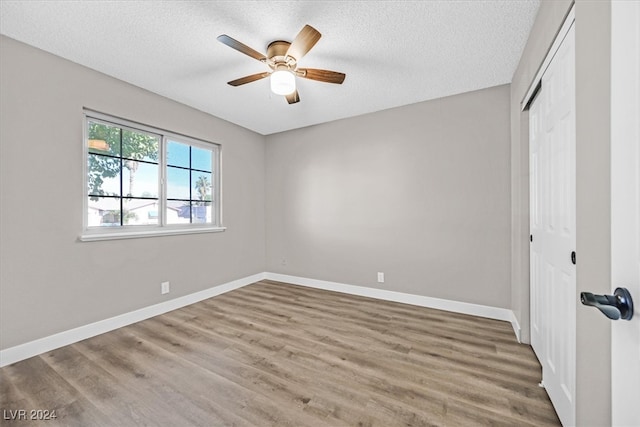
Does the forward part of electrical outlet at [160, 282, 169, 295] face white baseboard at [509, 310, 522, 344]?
yes

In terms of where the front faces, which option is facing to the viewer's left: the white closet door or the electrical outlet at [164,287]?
the white closet door

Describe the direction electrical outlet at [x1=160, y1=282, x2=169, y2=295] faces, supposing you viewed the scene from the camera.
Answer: facing the viewer and to the right of the viewer

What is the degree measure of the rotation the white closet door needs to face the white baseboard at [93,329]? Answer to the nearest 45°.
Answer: approximately 45° to its left

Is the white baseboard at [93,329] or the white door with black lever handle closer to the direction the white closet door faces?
the white baseboard

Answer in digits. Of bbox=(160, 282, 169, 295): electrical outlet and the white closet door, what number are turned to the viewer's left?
1

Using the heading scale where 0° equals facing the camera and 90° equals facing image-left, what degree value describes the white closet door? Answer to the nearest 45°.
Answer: approximately 90°

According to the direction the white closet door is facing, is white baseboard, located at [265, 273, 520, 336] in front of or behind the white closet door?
in front

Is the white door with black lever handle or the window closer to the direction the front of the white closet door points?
the window

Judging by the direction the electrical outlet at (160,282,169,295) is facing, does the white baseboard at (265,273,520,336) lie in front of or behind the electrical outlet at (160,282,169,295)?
in front

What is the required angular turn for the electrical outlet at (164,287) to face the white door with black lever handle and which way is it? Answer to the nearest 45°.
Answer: approximately 45° to its right
